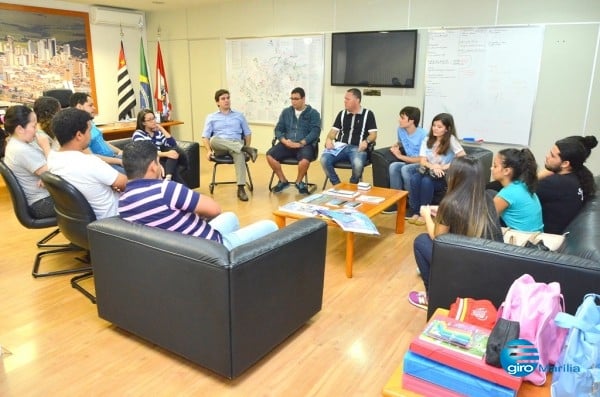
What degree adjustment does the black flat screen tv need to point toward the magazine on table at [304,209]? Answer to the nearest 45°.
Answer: approximately 45° to its left

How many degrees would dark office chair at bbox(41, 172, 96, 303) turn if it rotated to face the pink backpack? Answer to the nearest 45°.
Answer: approximately 90° to its right

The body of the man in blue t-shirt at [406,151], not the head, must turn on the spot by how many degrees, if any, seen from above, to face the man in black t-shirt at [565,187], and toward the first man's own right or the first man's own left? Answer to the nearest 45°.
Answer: approximately 90° to the first man's own left

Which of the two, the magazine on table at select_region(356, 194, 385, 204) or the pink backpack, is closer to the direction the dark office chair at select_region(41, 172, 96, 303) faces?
the magazine on table

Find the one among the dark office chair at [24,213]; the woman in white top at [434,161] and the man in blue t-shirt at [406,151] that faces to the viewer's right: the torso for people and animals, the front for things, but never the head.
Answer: the dark office chair

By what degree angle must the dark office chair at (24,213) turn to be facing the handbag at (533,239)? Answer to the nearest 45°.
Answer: approximately 45° to its right

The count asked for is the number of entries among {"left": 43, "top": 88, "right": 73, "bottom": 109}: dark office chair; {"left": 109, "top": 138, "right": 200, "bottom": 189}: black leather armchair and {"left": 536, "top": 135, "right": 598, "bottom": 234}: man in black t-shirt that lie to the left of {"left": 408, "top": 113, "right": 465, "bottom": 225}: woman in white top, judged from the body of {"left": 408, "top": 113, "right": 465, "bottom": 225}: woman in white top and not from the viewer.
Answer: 1

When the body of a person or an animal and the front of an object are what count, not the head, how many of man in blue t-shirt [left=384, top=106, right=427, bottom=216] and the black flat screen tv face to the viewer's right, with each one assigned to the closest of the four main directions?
0

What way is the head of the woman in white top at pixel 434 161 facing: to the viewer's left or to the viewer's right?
to the viewer's left

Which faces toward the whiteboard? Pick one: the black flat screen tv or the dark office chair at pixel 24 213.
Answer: the dark office chair

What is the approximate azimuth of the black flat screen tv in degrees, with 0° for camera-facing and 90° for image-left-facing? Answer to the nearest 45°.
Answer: approximately 45°

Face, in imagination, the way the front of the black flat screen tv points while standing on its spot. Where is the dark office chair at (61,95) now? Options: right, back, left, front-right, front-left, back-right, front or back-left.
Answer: front-right

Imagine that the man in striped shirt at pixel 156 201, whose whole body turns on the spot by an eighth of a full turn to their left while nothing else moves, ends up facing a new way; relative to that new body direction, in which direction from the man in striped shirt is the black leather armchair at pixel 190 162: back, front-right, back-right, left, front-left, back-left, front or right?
front
